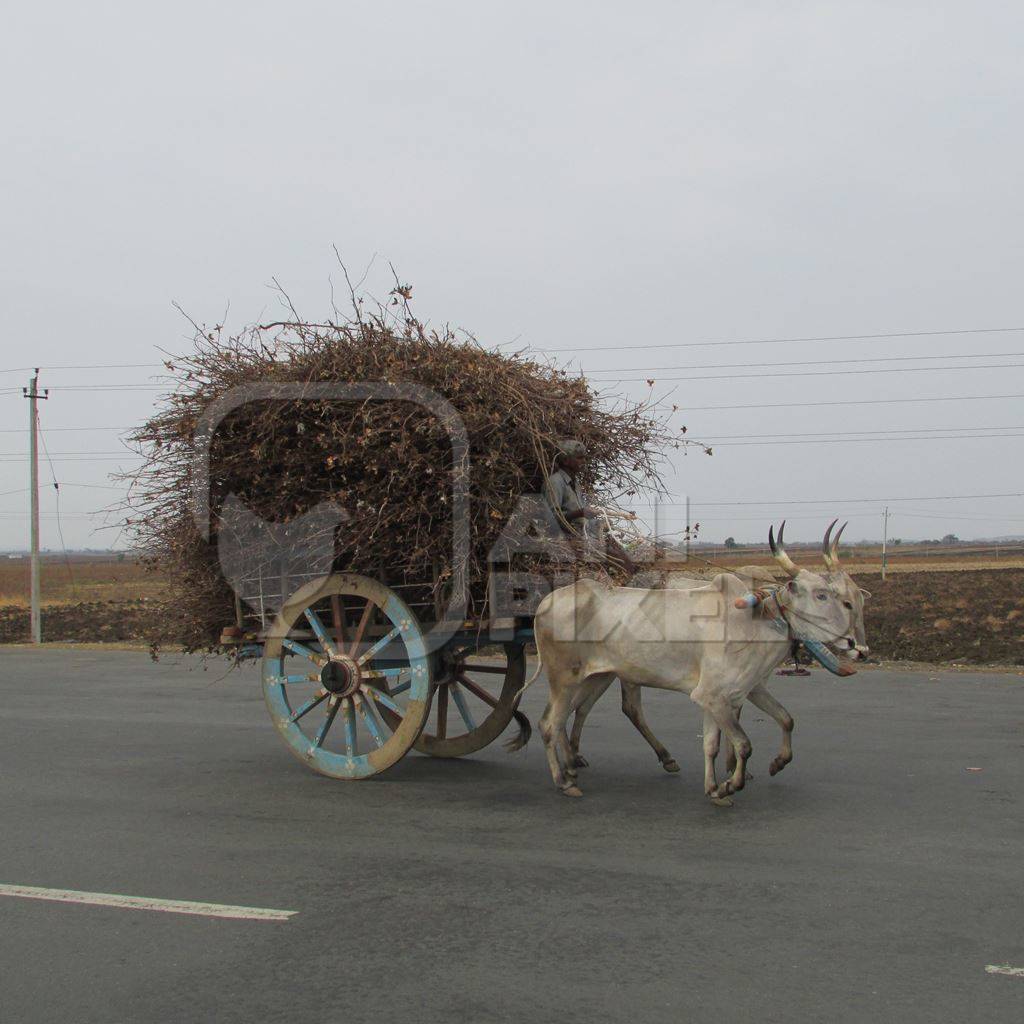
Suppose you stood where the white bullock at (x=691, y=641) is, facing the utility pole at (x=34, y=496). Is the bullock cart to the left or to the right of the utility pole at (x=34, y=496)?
left

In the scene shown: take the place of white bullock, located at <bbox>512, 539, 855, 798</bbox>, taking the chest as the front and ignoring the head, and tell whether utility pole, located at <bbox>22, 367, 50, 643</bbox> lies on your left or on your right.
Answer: on your left

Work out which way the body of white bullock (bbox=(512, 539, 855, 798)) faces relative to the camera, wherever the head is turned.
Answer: to the viewer's right

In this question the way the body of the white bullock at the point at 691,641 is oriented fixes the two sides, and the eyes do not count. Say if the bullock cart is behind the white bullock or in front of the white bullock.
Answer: behind

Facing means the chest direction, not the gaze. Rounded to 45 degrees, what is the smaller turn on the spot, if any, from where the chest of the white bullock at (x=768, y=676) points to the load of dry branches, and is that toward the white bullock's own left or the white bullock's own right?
approximately 180°

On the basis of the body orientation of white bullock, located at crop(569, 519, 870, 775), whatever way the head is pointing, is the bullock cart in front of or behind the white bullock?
behind

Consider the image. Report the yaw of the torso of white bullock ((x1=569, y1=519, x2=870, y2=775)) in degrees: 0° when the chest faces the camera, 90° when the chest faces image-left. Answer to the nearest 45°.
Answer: approximately 270°

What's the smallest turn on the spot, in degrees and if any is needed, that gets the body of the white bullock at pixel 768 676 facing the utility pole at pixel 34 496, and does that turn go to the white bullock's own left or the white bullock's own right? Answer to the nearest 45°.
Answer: approximately 135° to the white bullock's own left
